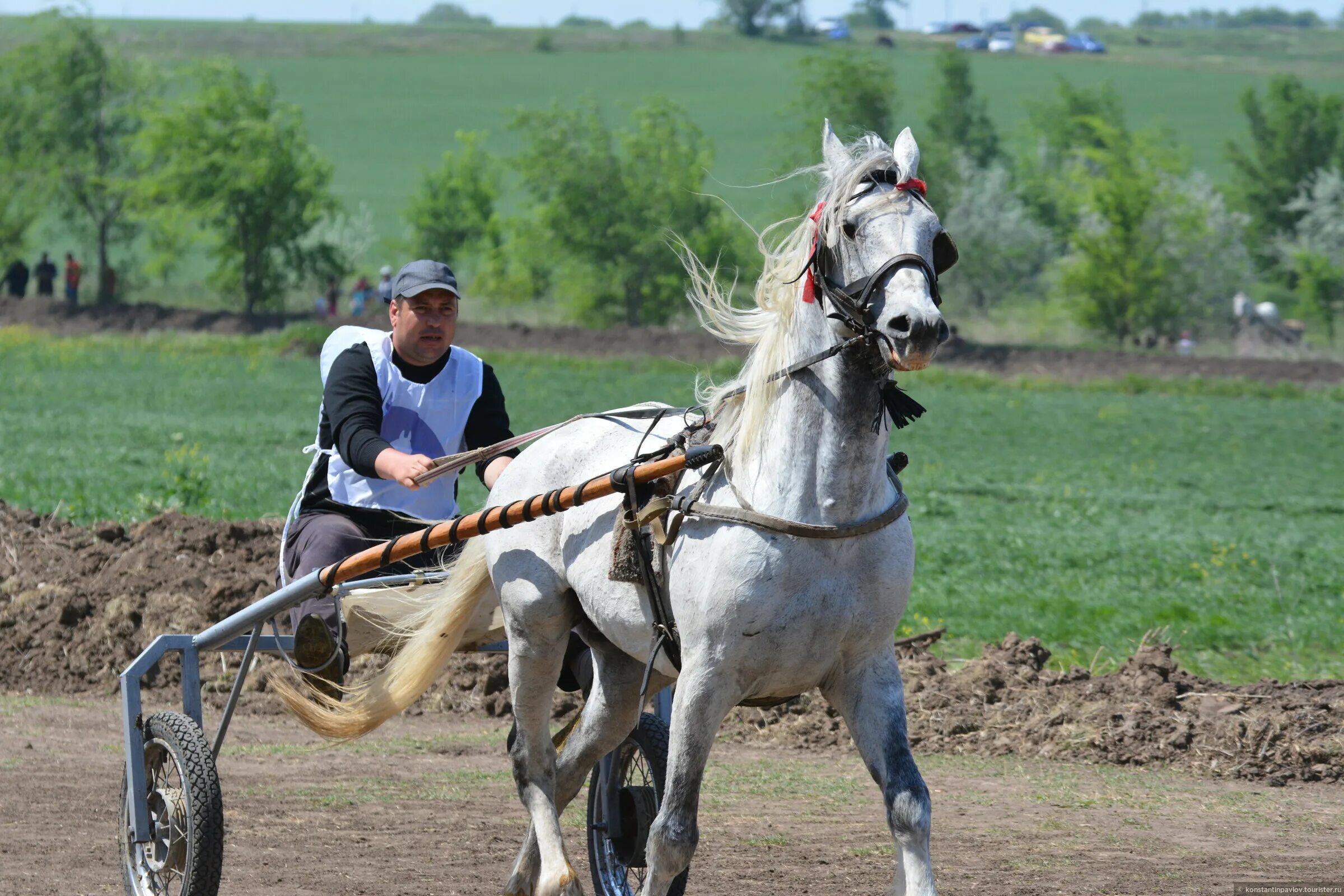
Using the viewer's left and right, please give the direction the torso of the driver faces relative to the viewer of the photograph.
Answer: facing the viewer and to the right of the viewer

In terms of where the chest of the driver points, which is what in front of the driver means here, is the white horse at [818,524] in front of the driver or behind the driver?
in front

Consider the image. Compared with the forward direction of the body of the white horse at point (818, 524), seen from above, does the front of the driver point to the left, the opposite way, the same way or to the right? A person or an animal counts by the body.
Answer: the same way

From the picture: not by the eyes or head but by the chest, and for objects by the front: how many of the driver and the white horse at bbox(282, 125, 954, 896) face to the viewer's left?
0

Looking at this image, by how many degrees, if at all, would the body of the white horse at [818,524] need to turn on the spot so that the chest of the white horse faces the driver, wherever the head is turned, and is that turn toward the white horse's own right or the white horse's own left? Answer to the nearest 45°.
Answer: approximately 180°
